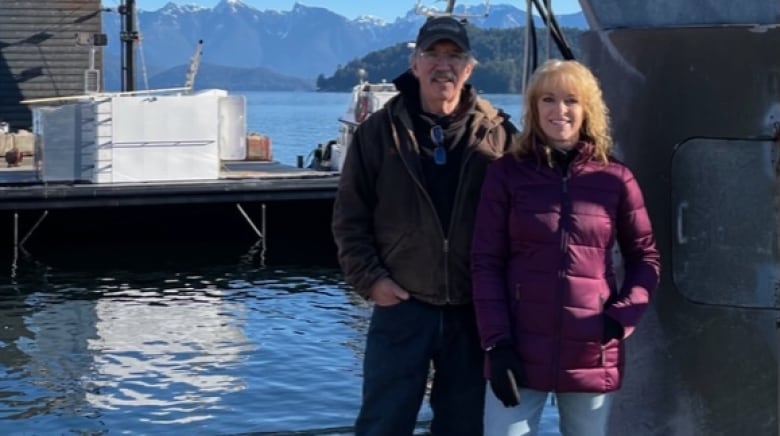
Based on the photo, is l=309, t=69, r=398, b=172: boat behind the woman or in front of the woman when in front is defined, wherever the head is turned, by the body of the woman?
behind

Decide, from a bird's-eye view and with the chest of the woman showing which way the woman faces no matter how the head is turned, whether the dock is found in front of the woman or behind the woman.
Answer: behind

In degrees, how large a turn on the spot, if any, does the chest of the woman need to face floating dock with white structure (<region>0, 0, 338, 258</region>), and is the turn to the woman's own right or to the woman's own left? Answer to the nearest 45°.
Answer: approximately 135° to the woman's own right

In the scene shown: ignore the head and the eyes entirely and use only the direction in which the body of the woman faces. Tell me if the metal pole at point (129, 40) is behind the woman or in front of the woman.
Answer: behind

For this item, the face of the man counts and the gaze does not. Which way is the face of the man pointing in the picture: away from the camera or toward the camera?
toward the camera

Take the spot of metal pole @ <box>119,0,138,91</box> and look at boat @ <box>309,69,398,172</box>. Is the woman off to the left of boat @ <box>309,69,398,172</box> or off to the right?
right

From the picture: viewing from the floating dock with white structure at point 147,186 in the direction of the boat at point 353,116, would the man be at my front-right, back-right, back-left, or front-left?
back-right

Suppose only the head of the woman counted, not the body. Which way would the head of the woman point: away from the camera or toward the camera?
toward the camera

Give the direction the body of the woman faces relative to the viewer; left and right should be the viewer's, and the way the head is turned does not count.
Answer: facing the viewer
